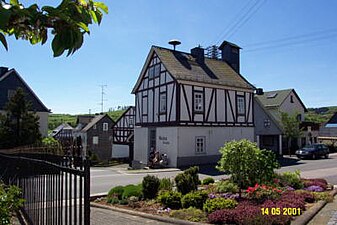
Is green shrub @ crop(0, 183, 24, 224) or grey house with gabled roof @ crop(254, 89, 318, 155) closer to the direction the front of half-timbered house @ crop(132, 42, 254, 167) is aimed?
the green shrub

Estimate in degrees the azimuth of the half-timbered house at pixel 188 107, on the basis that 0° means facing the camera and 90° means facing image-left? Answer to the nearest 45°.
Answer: approximately 45°

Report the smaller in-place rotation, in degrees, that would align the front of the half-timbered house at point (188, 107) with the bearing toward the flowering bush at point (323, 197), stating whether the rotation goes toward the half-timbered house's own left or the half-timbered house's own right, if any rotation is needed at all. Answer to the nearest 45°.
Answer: approximately 45° to the half-timbered house's own left

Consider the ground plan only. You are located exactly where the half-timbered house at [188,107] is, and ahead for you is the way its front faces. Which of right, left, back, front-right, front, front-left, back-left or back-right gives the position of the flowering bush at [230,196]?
front-left

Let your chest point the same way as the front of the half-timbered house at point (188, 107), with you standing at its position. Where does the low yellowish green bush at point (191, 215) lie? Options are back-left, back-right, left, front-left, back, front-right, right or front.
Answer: front-left

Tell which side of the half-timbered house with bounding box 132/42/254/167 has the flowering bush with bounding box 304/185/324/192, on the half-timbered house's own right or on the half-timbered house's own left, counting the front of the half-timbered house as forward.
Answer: on the half-timbered house's own left

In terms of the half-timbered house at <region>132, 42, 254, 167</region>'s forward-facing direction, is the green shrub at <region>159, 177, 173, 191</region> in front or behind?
in front

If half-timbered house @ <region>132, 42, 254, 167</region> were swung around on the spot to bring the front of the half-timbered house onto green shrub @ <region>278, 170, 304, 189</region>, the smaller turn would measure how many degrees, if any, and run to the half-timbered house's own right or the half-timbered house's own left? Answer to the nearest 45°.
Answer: approximately 45° to the half-timbered house's own left

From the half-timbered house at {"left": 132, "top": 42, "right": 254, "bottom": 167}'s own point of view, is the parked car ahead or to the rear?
to the rear
